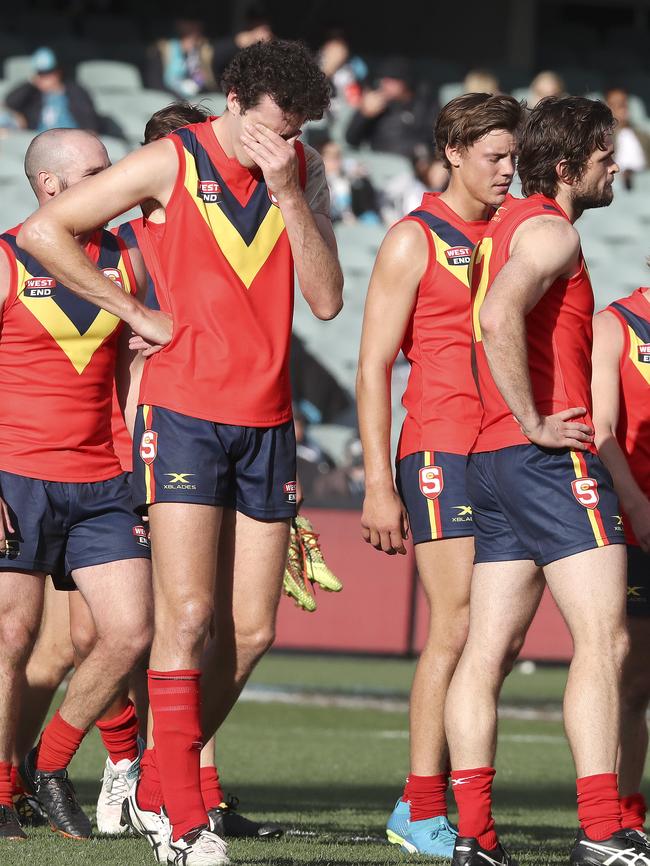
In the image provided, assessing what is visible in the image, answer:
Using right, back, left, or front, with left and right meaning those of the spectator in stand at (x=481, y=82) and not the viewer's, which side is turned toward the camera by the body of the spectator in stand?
front

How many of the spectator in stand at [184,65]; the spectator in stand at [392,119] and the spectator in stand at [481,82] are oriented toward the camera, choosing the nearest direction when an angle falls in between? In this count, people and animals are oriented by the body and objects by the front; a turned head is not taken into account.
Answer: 3

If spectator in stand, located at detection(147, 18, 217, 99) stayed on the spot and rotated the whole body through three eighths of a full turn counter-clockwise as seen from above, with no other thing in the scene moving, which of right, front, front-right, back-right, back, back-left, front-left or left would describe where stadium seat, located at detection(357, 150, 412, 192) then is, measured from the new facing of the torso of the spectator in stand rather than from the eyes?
front-right

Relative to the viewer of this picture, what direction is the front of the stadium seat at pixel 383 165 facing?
facing the viewer

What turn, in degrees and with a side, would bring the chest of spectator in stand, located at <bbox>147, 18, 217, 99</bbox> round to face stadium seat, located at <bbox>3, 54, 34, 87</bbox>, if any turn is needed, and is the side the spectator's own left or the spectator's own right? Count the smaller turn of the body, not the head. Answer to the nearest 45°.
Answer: approximately 90° to the spectator's own right

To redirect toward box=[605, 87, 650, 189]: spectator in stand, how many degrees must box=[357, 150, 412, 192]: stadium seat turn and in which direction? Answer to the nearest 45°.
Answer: approximately 90° to its left

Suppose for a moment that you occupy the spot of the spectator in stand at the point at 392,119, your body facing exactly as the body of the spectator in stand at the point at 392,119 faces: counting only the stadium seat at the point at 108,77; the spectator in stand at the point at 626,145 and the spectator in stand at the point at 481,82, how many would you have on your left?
2

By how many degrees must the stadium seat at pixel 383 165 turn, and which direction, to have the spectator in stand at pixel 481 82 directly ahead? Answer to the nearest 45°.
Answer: approximately 135° to its left

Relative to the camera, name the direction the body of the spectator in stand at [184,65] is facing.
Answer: toward the camera

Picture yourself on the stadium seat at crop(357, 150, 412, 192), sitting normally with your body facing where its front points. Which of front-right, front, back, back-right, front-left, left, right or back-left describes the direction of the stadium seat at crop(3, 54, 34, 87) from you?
right
